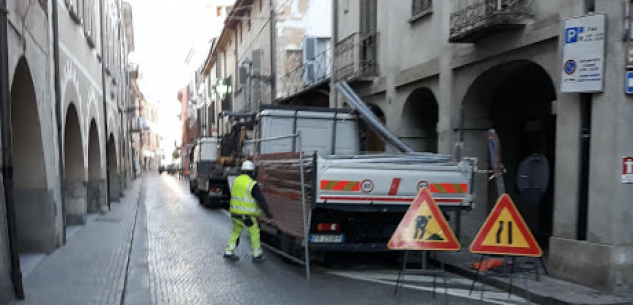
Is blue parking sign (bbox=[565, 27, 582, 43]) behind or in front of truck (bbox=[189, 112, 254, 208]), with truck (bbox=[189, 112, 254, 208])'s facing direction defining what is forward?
behind

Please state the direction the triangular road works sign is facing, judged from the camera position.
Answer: facing the viewer

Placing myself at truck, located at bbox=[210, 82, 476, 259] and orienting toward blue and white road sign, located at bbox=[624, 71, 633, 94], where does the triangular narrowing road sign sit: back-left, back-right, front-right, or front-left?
front-right

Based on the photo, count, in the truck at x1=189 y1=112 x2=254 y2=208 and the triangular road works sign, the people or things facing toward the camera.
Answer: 1

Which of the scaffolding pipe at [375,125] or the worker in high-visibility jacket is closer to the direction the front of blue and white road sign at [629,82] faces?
the worker in high-visibility jacket

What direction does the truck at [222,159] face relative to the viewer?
away from the camera

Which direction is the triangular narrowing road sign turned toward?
toward the camera

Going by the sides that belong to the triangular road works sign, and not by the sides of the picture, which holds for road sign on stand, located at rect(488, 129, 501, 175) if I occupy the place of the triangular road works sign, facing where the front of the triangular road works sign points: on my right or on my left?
on my left

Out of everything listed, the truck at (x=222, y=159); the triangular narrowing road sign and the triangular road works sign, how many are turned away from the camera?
1
